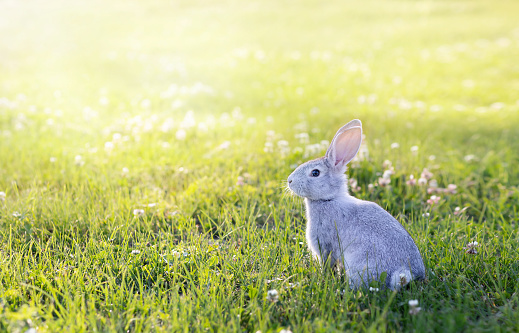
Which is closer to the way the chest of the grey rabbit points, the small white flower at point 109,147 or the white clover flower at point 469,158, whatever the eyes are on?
the small white flower

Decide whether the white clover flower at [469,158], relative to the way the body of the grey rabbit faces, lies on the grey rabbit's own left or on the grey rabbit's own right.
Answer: on the grey rabbit's own right

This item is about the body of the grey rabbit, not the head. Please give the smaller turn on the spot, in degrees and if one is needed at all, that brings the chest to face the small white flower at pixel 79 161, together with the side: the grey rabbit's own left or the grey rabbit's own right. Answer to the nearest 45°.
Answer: approximately 45° to the grey rabbit's own right

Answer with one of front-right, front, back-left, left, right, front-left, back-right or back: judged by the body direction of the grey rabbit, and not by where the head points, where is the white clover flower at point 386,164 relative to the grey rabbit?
right

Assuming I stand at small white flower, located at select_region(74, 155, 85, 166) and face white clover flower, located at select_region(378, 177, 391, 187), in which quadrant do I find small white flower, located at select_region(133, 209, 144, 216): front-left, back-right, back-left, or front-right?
front-right

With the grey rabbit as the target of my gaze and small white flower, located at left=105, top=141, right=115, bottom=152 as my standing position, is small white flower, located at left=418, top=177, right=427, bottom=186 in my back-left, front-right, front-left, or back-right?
front-left

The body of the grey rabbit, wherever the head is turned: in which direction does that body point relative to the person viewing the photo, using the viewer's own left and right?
facing to the left of the viewer

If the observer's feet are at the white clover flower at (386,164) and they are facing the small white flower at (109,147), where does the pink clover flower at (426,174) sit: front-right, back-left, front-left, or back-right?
back-left

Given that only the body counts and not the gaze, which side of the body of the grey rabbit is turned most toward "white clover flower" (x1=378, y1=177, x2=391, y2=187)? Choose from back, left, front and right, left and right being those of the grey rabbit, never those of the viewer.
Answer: right

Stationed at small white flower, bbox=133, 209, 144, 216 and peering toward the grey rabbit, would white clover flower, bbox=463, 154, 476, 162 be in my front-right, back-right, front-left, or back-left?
front-left

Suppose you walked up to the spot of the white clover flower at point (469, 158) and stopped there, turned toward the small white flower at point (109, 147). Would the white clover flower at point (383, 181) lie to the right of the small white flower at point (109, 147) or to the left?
left
